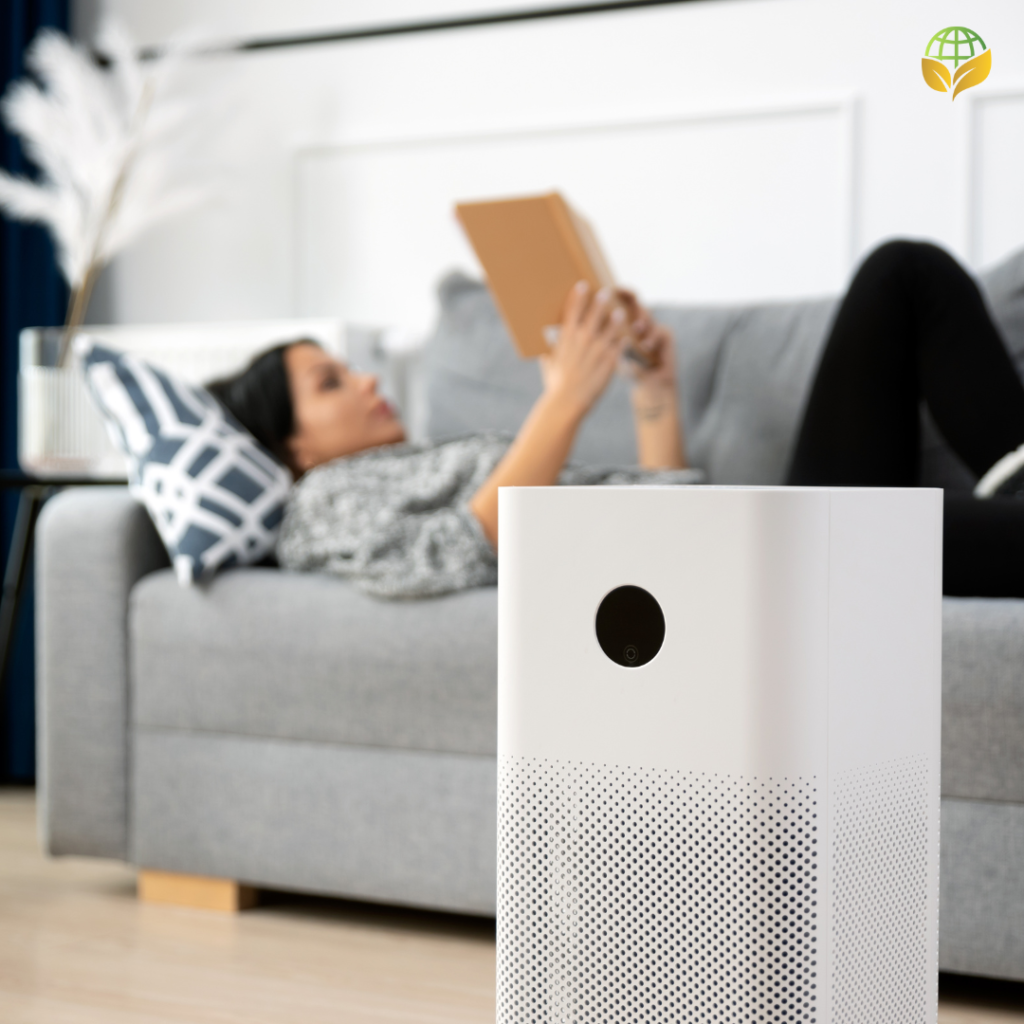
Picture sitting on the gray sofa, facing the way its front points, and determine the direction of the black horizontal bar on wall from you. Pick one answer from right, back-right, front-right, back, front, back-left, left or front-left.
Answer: back

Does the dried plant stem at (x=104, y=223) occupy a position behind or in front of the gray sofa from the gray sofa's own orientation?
behind

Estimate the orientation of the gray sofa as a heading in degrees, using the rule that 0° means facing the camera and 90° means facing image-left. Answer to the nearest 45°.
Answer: approximately 0°

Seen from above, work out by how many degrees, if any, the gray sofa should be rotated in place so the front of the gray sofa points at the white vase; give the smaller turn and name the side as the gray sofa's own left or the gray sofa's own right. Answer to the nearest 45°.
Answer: approximately 135° to the gray sofa's own right

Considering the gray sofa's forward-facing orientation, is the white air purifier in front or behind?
in front
